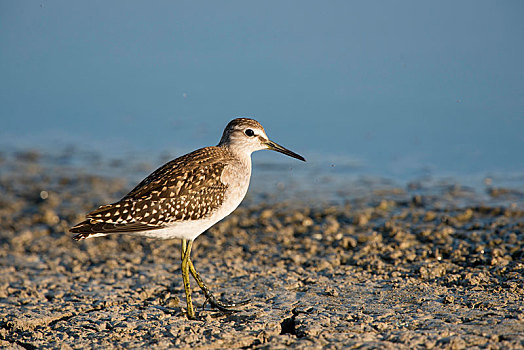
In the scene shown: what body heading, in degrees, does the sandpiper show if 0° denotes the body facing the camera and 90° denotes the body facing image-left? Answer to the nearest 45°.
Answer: approximately 270°
